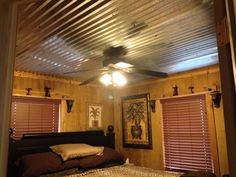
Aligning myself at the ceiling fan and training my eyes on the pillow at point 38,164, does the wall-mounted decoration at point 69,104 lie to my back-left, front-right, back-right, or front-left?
front-right

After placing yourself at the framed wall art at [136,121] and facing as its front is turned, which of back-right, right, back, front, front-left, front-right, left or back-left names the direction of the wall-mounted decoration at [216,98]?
left

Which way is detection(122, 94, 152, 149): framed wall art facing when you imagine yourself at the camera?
facing the viewer and to the left of the viewer

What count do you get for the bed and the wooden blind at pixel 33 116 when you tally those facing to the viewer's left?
0

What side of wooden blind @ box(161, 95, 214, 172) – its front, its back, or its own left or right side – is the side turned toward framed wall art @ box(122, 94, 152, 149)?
right

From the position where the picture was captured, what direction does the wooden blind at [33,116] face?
facing the viewer and to the right of the viewer

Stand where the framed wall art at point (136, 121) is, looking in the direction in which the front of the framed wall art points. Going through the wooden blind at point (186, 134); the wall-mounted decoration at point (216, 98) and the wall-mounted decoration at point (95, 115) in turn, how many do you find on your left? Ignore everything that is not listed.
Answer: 2

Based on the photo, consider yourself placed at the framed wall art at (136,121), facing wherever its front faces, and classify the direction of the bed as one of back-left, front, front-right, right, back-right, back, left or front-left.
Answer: front

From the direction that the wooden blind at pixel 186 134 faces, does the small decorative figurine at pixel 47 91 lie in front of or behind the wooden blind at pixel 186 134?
in front

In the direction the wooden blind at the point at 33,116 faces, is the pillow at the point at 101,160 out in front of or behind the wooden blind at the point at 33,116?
in front

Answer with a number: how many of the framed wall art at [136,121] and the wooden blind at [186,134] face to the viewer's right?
0
